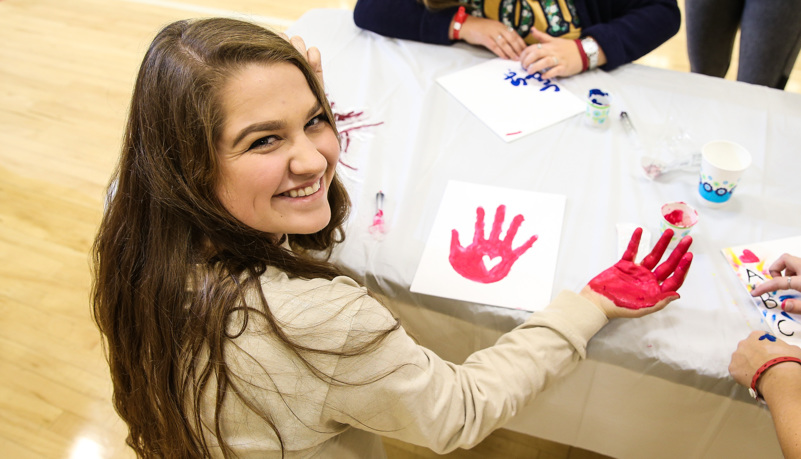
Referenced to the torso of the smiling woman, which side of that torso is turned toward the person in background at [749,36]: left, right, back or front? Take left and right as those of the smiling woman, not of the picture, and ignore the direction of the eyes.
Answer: front

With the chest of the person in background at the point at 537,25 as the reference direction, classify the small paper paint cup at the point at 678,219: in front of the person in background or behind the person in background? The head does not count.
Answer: in front

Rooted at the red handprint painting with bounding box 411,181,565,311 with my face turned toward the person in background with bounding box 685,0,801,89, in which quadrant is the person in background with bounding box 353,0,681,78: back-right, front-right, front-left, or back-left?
front-left

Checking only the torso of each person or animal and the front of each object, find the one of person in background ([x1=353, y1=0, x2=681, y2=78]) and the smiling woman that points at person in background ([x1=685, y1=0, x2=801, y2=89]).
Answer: the smiling woman

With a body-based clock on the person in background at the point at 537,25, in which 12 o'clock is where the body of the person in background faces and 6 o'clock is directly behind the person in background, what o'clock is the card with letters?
The card with letters is roughly at 11 o'clock from the person in background.

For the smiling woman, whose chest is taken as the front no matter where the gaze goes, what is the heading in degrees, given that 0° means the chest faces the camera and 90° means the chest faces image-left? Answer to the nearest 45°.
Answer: approximately 225°

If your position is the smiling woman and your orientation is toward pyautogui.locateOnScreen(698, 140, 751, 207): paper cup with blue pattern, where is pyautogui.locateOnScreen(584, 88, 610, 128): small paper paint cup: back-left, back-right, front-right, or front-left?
front-left

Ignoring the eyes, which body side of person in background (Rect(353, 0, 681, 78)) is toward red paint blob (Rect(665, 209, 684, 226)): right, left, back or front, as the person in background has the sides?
front

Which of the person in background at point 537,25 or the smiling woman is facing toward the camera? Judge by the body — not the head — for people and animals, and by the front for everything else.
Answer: the person in background

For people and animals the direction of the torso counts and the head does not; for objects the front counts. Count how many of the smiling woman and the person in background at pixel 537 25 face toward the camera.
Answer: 1

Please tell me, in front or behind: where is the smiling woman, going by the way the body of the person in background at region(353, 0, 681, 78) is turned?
in front

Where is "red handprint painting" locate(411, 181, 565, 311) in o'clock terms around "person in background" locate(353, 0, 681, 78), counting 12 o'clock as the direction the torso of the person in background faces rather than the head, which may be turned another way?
The red handprint painting is roughly at 12 o'clock from the person in background.

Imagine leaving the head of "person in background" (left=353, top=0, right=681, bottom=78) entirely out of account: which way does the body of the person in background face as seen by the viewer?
toward the camera
